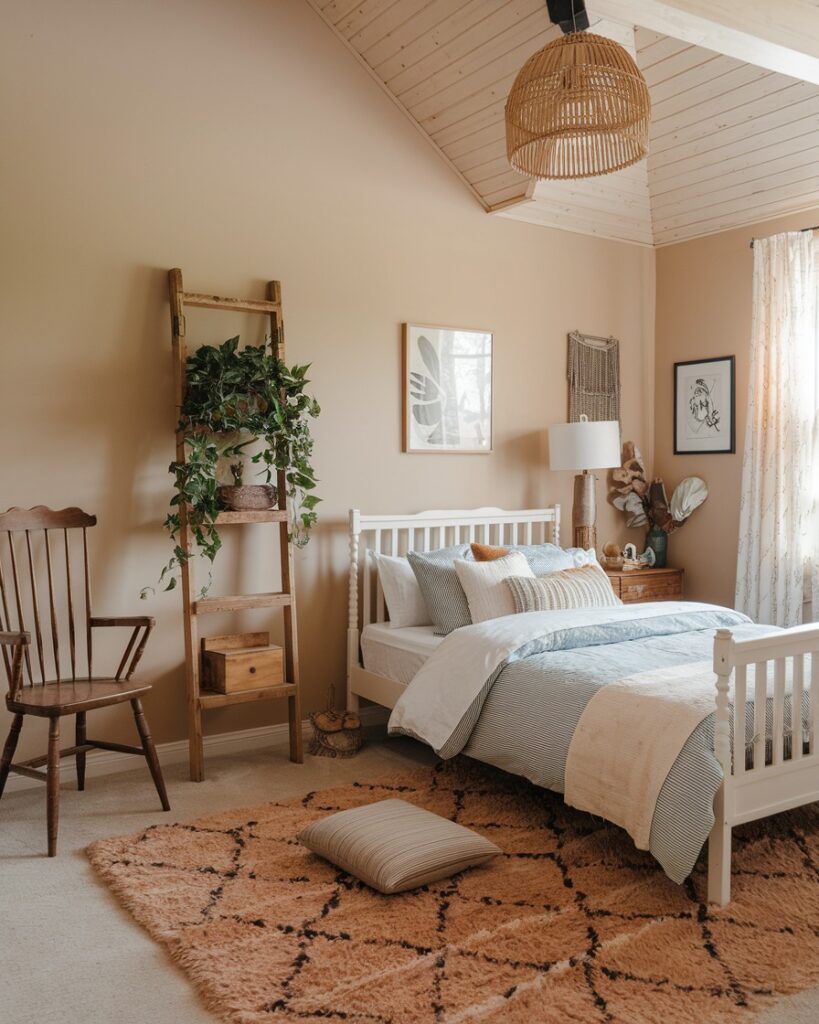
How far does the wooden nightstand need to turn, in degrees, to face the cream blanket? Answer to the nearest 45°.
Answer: approximately 45° to its right

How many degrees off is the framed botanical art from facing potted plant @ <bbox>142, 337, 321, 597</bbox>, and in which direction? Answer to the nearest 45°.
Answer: approximately 90° to its right

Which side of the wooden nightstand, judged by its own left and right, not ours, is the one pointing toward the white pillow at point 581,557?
right

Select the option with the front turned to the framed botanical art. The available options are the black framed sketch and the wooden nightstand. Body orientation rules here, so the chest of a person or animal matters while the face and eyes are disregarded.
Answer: the black framed sketch

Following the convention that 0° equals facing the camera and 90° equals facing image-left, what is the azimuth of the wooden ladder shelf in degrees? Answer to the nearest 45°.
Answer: approximately 315°

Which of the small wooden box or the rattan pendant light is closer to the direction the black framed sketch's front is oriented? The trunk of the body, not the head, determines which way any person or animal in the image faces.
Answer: the small wooden box

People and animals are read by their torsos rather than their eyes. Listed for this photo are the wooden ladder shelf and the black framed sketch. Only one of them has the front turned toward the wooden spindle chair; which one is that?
the black framed sketch

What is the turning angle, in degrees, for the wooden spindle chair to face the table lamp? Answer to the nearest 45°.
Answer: approximately 45° to its left

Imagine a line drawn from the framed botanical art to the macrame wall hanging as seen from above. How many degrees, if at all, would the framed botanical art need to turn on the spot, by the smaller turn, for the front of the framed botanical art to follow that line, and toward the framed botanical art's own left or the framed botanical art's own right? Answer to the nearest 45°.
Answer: approximately 90° to the framed botanical art's own left

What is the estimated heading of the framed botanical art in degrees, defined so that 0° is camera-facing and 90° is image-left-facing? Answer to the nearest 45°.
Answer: approximately 315°
